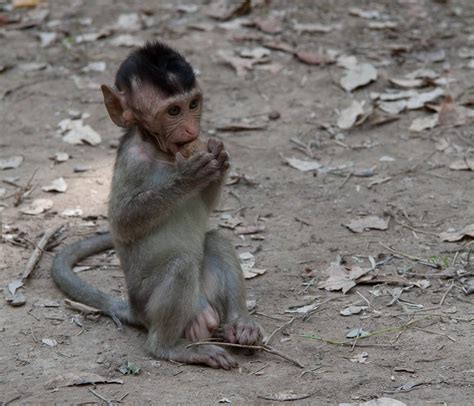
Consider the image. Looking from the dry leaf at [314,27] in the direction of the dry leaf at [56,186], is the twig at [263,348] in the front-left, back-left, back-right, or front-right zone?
front-left

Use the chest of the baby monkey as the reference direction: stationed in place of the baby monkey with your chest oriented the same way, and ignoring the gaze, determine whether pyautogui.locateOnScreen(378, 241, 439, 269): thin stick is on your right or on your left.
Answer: on your left

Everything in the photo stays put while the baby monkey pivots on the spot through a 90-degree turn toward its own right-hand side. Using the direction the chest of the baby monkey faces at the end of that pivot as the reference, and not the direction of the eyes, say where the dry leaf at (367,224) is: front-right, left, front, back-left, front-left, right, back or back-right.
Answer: back

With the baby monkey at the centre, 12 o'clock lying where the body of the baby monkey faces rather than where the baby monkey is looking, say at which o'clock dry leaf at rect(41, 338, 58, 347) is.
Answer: The dry leaf is roughly at 4 o'clock from the baby monkey.

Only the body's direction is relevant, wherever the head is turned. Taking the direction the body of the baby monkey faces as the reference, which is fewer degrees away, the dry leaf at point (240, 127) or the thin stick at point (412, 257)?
the thin stick

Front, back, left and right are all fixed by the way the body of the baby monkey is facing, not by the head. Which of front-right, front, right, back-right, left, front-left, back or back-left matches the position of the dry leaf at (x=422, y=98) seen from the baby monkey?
left

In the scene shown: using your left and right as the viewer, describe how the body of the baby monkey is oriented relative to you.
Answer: facing the viewer and to the right of the viewer

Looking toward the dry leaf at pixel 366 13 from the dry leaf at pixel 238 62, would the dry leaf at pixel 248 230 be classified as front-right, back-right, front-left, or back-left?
back-right

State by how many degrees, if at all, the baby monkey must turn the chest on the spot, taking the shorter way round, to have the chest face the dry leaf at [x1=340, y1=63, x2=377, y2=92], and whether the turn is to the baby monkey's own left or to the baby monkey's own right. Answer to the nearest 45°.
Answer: approximately 90° to the baby monkey's own left
